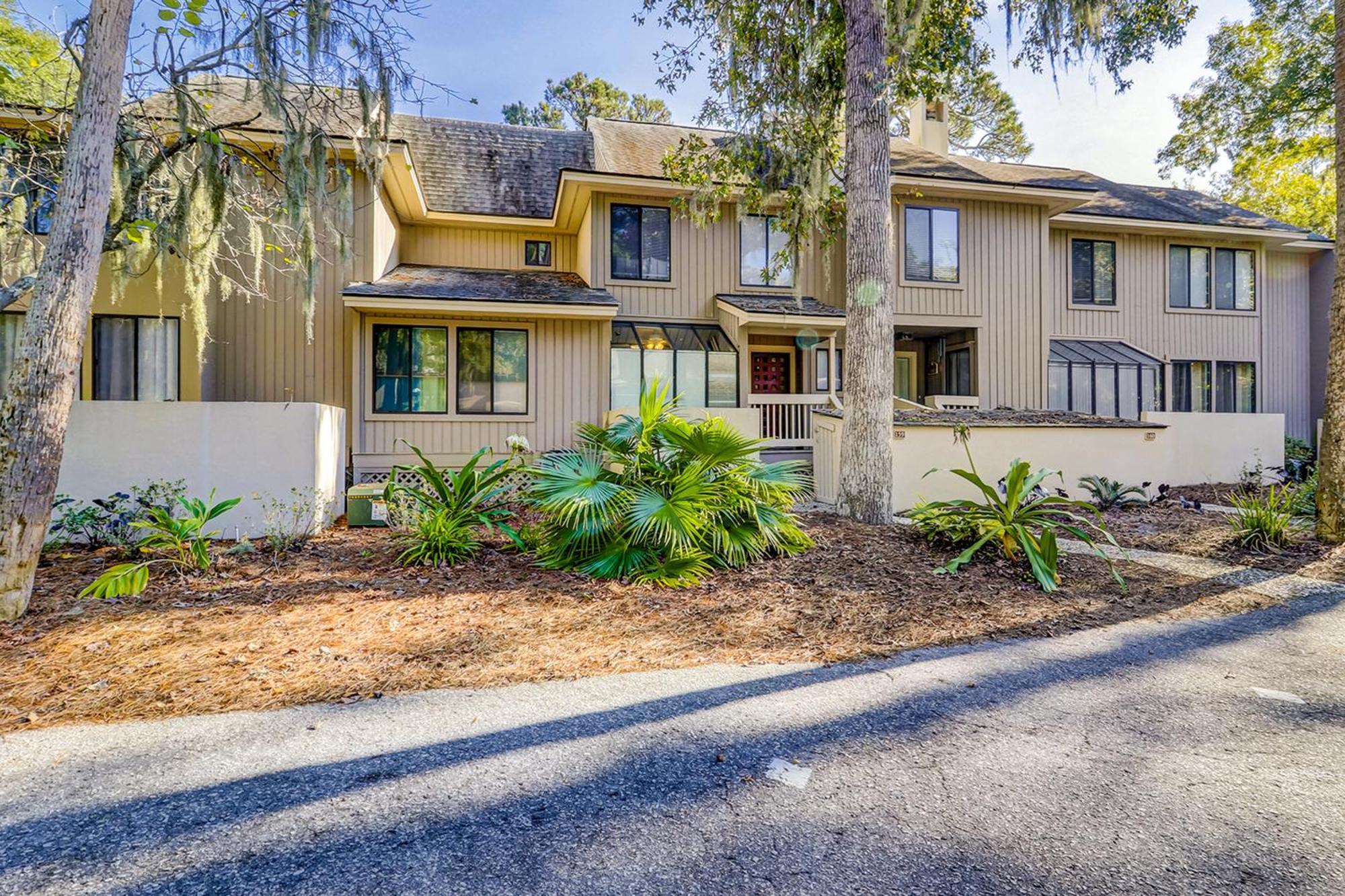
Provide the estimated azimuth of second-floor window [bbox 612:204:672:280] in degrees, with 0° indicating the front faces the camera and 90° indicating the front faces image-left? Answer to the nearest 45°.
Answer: approximately 0°

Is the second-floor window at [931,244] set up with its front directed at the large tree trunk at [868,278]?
yes

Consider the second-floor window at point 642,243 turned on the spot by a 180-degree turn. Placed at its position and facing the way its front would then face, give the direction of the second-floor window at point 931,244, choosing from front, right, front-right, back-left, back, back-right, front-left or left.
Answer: right

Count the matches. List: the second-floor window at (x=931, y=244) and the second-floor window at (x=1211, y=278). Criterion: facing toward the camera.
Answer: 2

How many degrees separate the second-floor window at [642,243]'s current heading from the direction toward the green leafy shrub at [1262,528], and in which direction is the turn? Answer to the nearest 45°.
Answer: approximately 45° to its left

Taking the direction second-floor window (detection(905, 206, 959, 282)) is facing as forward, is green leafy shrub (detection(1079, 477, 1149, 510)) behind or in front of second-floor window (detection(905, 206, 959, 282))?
in front

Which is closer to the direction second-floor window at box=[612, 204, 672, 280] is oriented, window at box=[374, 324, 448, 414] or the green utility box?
the green utility box

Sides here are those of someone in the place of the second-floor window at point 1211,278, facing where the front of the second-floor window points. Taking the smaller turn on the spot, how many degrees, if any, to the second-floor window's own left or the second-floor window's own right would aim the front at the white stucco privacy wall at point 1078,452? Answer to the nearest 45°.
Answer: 0° — it already faces it

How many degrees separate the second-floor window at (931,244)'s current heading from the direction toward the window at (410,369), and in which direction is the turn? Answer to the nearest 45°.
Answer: approximately 45° to its right

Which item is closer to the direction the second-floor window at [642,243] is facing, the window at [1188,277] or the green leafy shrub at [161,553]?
the green leafy shrub

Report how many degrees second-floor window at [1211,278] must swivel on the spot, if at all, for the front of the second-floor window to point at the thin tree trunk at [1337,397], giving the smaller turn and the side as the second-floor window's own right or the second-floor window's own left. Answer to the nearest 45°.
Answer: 0° — it already faces it
